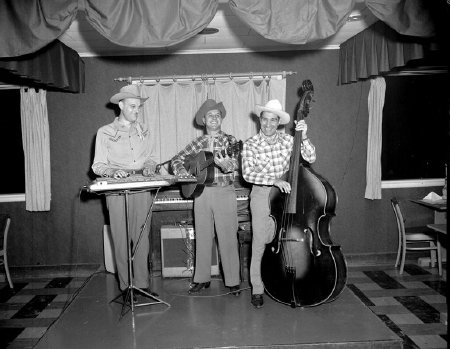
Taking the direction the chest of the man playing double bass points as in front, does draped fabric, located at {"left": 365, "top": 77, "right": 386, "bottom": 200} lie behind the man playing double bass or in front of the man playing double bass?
behind

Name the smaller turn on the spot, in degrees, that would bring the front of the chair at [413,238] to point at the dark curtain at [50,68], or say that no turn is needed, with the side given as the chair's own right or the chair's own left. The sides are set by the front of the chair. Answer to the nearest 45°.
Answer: approximately 135° to the chair's own right

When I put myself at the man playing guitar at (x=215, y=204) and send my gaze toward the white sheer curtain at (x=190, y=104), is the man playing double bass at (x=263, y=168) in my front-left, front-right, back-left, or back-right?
back-right

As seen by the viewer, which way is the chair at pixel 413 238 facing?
to the viewer's right

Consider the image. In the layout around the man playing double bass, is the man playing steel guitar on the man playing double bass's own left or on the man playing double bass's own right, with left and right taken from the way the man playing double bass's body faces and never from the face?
on the man playing double bass's own right

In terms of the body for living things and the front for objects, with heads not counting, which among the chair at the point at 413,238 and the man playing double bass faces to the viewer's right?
the chair

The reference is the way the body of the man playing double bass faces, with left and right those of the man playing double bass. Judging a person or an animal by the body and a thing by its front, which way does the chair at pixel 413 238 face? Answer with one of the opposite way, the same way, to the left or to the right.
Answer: to the left

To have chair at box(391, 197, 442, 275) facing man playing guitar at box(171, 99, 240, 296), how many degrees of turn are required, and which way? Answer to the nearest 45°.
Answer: approximately 135° to its right

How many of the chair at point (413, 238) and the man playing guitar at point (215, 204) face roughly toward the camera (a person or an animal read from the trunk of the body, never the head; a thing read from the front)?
1

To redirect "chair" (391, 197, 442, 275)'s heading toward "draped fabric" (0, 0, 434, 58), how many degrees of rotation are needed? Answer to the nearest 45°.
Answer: approximately 135° to its right

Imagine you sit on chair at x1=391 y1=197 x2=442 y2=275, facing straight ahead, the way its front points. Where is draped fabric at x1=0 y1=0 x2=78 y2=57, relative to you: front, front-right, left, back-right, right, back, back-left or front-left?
back-right
